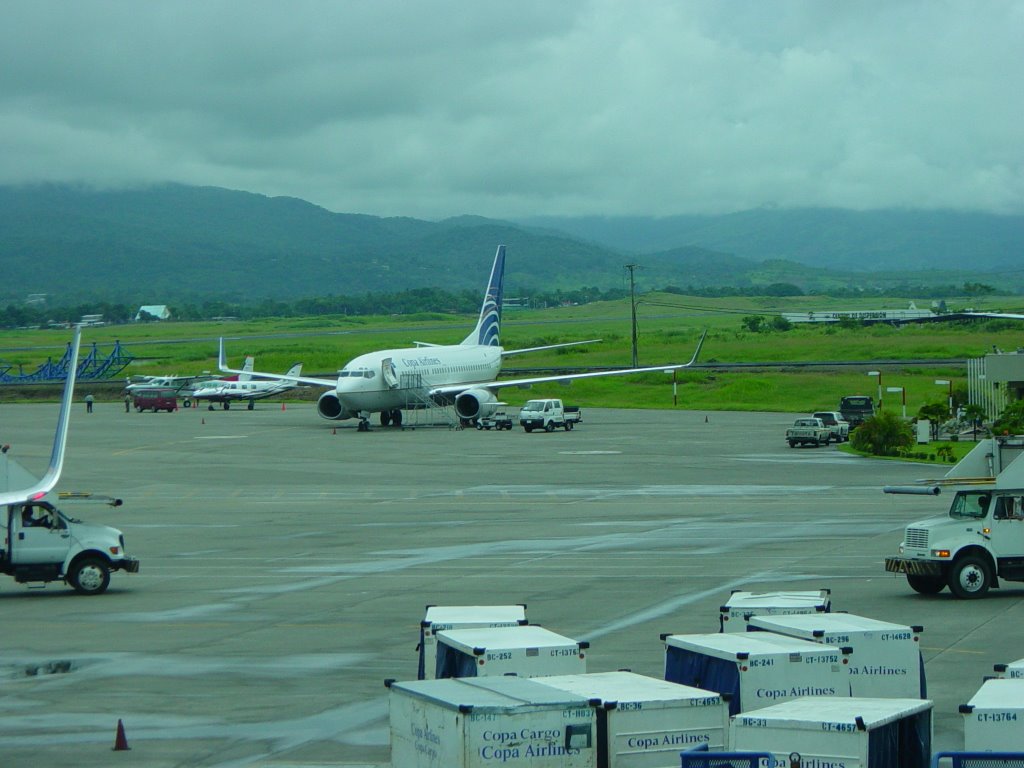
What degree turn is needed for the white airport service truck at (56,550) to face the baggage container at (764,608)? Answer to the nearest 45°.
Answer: approximately 45° to its right

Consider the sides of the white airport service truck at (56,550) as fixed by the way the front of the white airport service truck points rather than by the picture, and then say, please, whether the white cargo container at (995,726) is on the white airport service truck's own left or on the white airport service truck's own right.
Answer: on the white airport service truck's own right

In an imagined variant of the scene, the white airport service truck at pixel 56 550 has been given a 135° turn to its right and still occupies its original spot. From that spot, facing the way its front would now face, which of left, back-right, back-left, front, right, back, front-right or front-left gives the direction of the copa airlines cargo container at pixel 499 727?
front-left

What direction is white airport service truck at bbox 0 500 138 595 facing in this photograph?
to the viewer's right

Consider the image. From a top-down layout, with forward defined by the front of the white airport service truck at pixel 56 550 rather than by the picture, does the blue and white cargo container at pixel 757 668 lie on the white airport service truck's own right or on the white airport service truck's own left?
on the white airport service truck's own right

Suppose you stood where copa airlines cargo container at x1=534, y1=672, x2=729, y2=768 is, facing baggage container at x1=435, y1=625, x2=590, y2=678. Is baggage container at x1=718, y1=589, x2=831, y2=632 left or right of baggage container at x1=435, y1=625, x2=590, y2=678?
right

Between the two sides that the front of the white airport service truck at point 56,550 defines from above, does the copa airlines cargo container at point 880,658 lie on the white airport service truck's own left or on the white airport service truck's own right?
on the white airport service truck's own right

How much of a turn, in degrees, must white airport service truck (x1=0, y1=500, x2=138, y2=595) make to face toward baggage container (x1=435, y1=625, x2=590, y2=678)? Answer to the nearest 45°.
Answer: approximately 90° to its right

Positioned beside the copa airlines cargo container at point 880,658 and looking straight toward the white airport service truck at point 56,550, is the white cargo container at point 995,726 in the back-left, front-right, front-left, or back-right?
back-left
